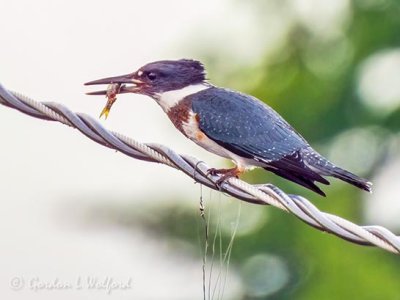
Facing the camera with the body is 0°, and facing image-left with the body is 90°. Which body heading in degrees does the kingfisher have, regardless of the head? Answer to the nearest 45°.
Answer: approximately 90°
